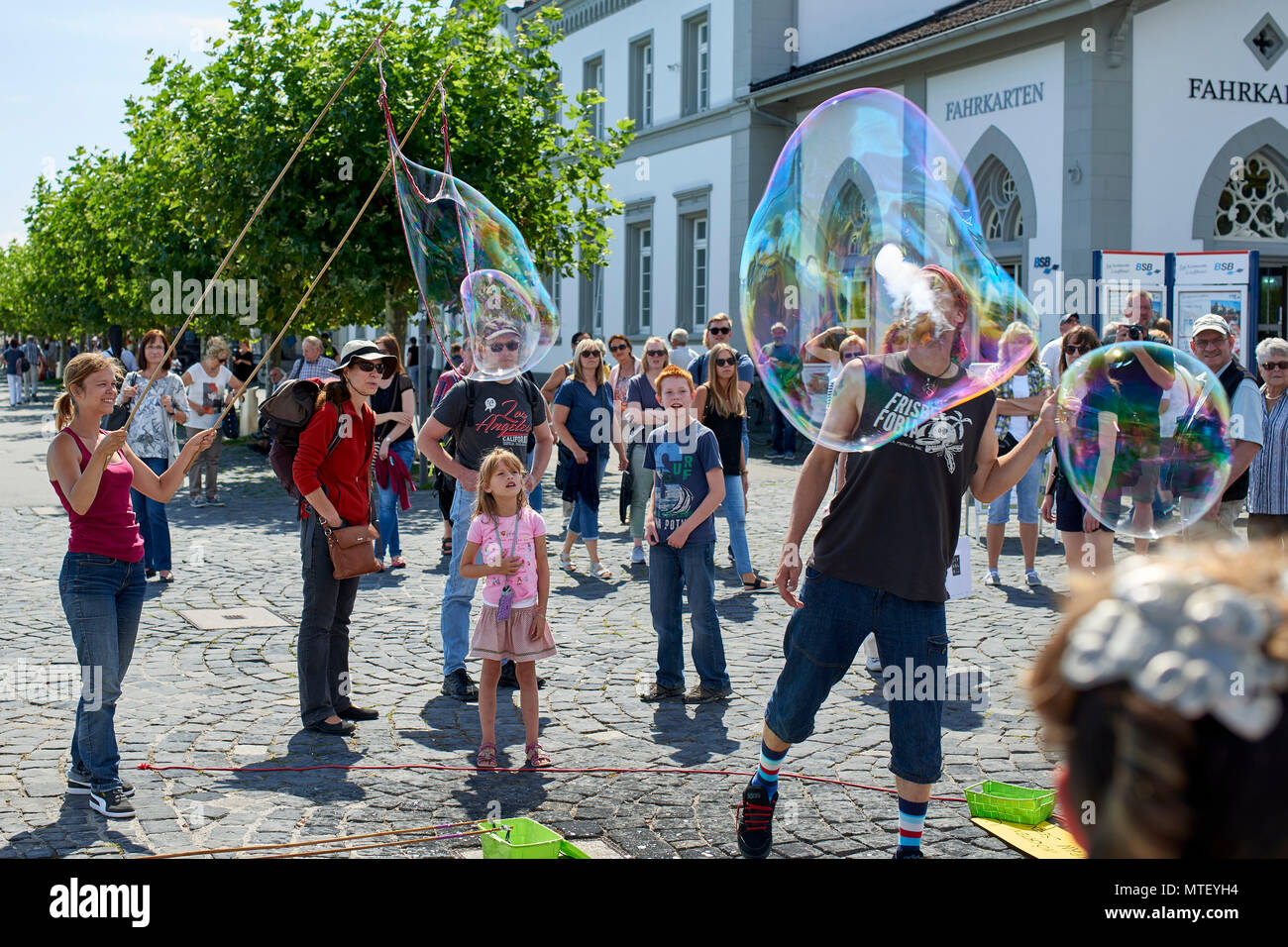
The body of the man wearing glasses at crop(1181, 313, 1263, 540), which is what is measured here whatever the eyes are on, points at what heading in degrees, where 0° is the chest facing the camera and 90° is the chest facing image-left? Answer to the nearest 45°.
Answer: approximately 45°

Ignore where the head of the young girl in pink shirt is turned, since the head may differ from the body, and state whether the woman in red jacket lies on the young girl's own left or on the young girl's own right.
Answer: on the young girl's own right

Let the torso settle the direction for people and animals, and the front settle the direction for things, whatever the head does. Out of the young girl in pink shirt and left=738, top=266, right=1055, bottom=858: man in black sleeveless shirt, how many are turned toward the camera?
2

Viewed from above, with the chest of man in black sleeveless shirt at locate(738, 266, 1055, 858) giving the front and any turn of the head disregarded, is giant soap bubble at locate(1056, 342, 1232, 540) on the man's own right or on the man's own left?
on the man's own left

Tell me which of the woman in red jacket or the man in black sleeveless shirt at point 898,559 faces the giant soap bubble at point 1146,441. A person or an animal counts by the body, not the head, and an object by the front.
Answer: the woman in red jacket

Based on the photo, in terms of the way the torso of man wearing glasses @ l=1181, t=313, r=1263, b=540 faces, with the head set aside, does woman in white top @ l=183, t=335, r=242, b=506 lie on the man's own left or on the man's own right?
on the man's own right
